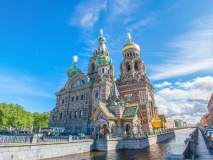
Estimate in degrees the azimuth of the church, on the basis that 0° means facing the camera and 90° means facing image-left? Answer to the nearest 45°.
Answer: approximately 315°

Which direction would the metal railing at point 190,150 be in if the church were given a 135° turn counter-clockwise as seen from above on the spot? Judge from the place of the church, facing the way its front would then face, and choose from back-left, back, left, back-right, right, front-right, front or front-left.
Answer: back
